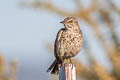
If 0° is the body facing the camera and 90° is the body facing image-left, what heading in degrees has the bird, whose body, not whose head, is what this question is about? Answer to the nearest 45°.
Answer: approximately 315°
